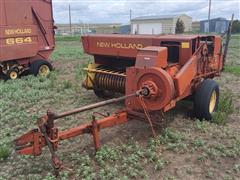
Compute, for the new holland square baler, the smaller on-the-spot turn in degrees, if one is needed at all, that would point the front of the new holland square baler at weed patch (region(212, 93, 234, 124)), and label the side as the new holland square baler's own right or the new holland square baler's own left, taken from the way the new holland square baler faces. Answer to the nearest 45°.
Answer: approximately 180°

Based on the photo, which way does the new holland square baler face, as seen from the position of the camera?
facing the viewer and to the left of the viewer

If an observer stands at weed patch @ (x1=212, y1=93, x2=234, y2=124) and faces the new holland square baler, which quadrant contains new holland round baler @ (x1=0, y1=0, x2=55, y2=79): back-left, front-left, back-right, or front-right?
front-right

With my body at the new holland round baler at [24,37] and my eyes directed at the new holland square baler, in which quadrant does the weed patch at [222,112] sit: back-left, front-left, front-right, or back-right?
front-left

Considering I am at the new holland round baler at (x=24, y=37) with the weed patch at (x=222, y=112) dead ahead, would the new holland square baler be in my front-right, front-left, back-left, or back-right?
front-right

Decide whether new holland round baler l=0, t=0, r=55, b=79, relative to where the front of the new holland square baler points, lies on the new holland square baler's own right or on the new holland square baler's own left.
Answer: on the new holland square baler's own right
